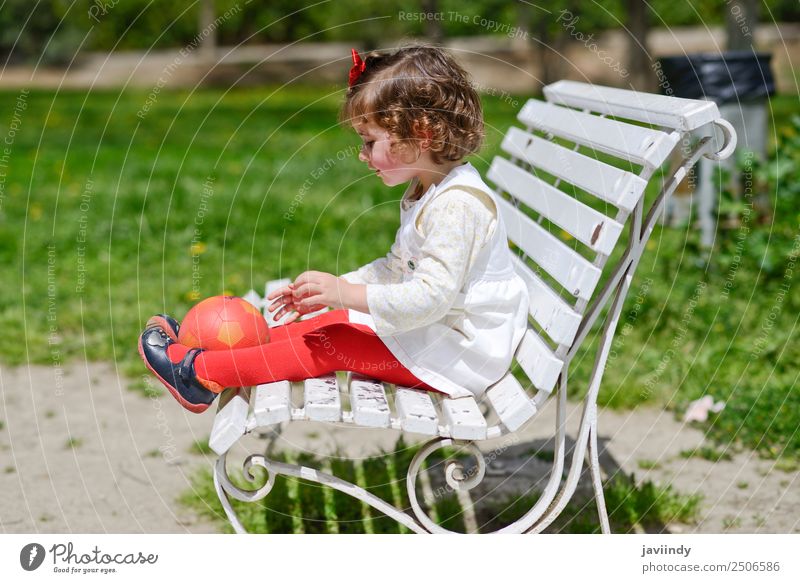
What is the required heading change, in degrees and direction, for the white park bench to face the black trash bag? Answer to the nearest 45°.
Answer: approximately 90° to its right

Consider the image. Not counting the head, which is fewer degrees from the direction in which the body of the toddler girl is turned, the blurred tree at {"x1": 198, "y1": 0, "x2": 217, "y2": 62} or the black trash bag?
the blurred tree

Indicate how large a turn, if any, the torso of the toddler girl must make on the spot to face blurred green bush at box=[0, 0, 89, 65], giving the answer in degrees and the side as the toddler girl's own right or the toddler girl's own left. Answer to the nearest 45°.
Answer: approximately 90° to the toddler girl's own right

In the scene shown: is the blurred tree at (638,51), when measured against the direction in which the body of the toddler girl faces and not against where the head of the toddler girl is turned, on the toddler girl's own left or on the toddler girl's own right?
on the toddler girl's own right

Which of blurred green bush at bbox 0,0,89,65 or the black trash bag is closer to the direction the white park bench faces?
the blurred green bush

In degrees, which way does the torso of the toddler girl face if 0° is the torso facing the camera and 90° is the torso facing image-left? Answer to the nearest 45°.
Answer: approximately 90°

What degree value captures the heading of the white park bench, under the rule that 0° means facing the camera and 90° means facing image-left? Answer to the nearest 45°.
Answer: approximately 90°

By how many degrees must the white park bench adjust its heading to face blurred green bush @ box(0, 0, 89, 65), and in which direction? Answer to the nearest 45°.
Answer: approximately 45° to its right
